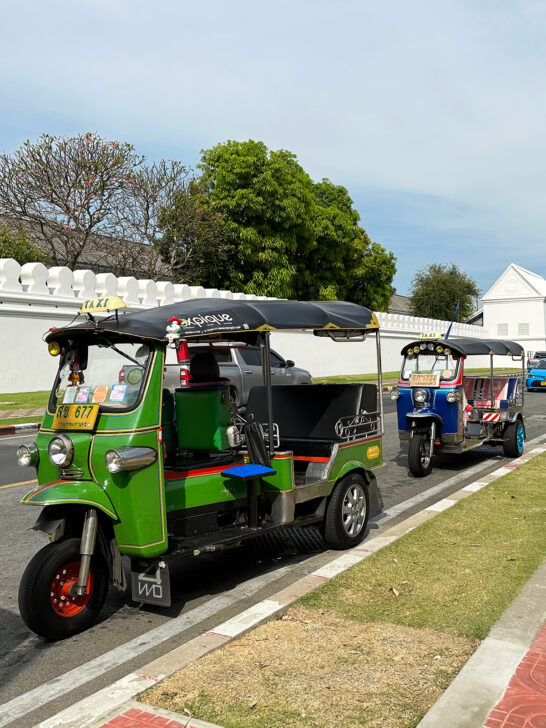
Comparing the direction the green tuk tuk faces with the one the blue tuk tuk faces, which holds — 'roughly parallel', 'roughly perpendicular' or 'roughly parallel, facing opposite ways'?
roughly parallel

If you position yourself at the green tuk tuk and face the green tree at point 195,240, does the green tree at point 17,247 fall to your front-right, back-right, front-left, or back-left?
front-left

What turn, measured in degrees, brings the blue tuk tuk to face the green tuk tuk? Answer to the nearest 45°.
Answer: approximately 45° to its left

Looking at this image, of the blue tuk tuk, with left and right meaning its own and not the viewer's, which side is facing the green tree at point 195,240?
right

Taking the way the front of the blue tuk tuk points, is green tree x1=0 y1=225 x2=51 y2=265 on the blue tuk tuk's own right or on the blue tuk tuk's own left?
on the blue tuk tuk's own right

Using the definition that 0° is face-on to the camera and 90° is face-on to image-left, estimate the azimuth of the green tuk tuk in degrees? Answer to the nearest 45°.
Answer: approximately 45°

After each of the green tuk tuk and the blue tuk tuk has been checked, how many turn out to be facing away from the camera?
0

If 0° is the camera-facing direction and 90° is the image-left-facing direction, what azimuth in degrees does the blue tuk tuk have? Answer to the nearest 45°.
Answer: approximately 45°

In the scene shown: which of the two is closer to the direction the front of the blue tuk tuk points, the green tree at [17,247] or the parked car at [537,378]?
the green tree

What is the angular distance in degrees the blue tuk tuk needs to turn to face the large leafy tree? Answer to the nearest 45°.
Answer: approximately 135° to its right

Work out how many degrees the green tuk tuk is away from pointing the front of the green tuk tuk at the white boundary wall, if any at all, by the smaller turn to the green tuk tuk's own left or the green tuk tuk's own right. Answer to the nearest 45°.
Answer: approximately 135° to the green tuk tuk's own right

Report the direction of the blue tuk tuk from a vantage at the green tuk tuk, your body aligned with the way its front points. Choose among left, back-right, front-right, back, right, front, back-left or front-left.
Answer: back
